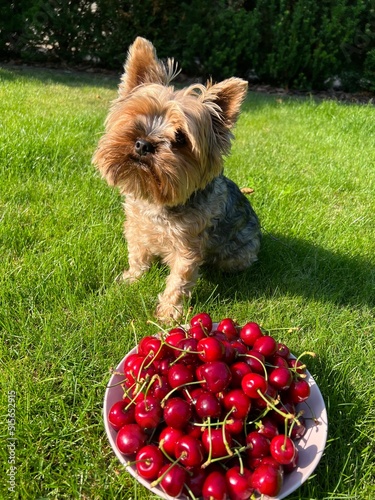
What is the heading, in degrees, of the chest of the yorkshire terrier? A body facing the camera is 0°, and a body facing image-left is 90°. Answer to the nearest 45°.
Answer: approximately 45°

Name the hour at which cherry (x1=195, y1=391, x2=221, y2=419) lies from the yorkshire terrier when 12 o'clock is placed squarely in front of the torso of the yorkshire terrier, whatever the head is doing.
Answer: The cherry is roughly at 10 o'clock from the yorkshire terrier.

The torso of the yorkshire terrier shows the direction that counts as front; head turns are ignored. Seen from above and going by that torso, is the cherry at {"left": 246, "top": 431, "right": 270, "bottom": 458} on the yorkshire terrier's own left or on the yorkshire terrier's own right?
on the yorkshire terrier's own left

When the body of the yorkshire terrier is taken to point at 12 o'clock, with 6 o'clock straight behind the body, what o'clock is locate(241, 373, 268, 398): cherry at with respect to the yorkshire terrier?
The cherry is roughly at 10 o'clock from the yorkshire terrier.

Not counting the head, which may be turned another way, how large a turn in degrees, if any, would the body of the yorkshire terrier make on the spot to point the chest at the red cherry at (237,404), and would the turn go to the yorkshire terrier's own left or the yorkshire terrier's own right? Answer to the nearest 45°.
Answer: approximately 45° to the yorkshire terrier's own left

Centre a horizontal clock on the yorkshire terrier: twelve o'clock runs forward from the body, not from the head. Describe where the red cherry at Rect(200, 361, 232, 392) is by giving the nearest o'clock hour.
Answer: The red cherry is roughly at 10 o'clock from the yorkshire terrier.

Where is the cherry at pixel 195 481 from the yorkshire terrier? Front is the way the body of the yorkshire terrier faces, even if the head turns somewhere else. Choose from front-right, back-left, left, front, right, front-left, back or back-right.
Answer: front-left

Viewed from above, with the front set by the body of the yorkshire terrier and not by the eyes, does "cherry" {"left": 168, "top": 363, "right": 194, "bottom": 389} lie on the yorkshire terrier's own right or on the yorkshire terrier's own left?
on the yorkshire terrier's own left

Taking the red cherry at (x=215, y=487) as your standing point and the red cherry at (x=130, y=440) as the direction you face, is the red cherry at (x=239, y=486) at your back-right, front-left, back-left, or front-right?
back-right
